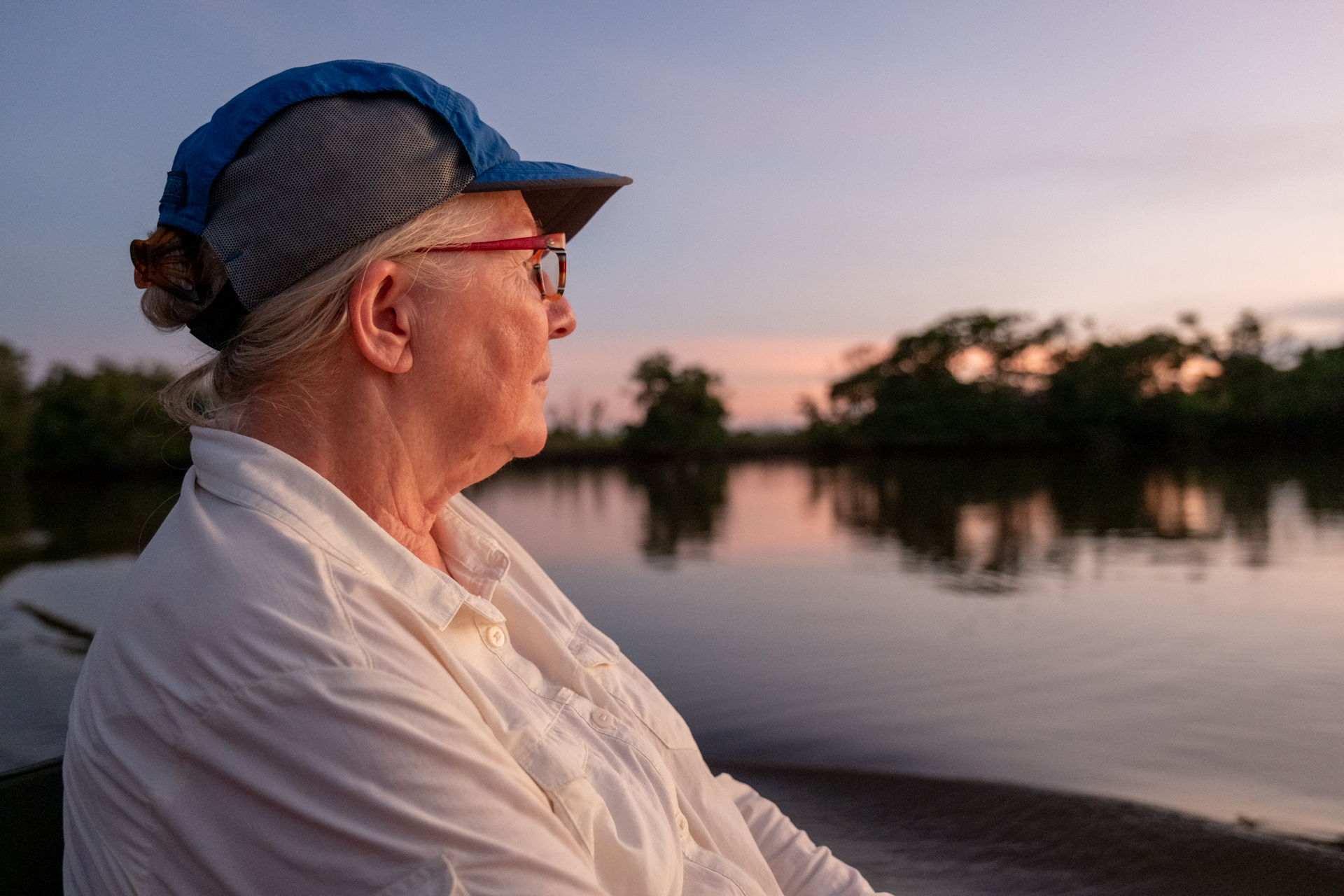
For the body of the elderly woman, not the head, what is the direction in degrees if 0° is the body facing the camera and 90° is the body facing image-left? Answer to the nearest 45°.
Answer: approximately 270°

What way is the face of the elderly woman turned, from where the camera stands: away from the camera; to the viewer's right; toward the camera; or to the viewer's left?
to the viewer's right
